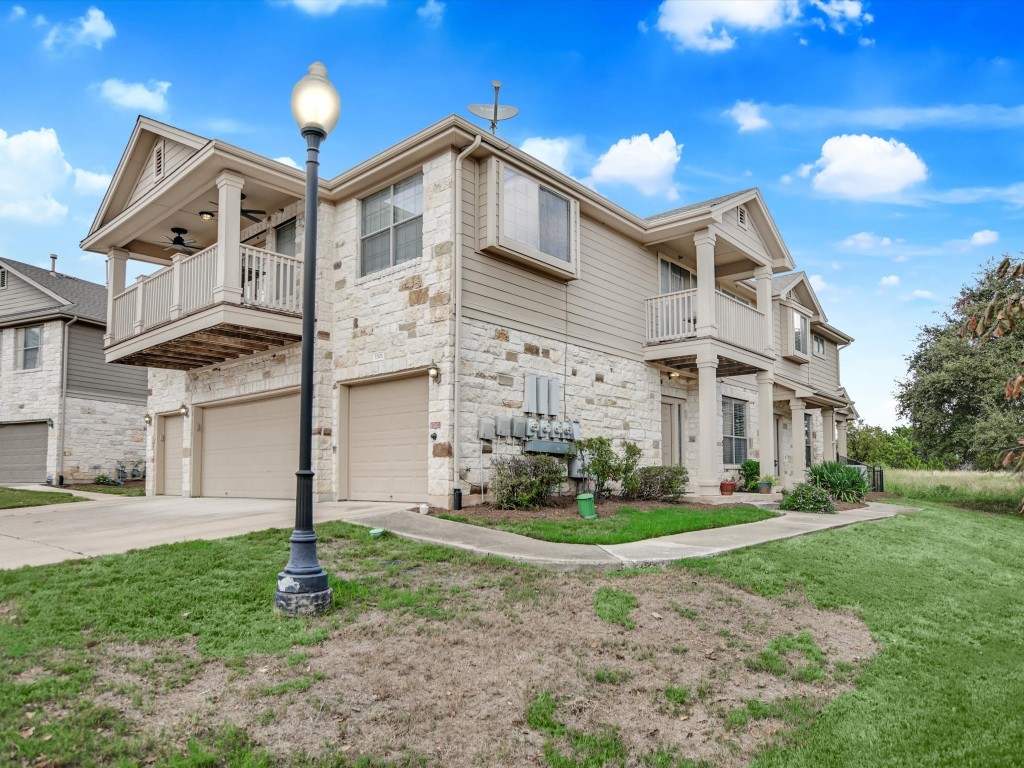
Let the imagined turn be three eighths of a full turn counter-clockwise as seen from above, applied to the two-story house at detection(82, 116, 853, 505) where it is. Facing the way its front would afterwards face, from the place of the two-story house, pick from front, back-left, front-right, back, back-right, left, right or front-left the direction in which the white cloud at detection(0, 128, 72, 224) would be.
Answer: front-left

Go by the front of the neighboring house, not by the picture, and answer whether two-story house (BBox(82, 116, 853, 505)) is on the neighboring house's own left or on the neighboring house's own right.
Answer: on the neighboring house's own left

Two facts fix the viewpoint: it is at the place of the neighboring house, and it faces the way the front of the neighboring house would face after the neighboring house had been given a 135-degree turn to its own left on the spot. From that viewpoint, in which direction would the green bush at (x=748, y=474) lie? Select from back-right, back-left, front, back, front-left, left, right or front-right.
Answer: front-right

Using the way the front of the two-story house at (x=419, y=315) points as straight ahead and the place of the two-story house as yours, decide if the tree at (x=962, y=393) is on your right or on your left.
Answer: on your left

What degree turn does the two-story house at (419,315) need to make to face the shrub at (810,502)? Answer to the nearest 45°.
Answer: approximately 45° to its left

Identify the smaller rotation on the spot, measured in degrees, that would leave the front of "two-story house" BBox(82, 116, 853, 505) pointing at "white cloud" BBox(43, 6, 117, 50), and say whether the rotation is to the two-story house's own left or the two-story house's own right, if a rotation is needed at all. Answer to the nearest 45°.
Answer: approximately 135° to the two-story house's own right

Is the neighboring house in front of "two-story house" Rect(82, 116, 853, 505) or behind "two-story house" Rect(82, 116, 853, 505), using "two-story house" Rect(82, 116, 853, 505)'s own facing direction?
behind

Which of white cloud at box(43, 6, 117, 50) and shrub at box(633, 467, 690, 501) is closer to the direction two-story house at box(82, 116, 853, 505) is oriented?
the shrub

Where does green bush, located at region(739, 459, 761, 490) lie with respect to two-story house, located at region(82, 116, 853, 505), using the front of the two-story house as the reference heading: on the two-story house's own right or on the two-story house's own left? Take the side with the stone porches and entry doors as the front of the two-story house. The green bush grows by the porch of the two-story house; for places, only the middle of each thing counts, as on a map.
on the two-story house's own left
